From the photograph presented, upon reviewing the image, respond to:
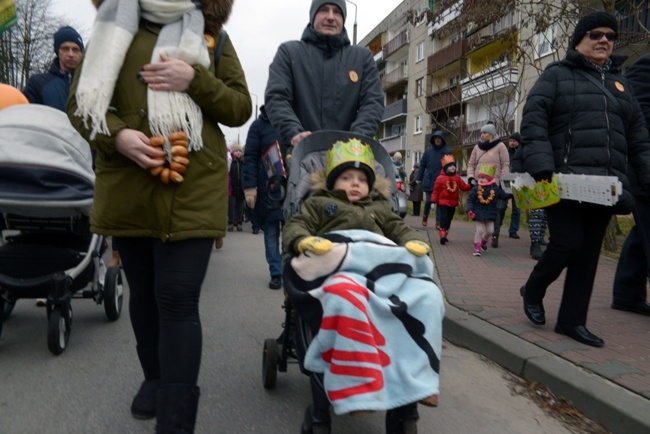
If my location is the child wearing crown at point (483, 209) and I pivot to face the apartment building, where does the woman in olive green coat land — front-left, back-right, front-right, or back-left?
back-left

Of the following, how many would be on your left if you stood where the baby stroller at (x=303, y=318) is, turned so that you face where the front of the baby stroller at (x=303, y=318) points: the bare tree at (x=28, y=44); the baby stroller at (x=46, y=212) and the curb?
1

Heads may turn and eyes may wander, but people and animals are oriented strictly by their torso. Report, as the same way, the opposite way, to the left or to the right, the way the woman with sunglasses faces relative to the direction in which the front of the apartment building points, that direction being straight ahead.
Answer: to the left

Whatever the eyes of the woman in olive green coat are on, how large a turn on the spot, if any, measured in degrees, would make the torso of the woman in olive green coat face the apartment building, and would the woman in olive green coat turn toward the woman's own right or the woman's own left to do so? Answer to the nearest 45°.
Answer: approximately 135° to the woman's own left

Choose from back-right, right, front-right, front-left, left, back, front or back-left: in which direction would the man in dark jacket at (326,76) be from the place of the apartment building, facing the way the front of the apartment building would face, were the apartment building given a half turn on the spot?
back-right
